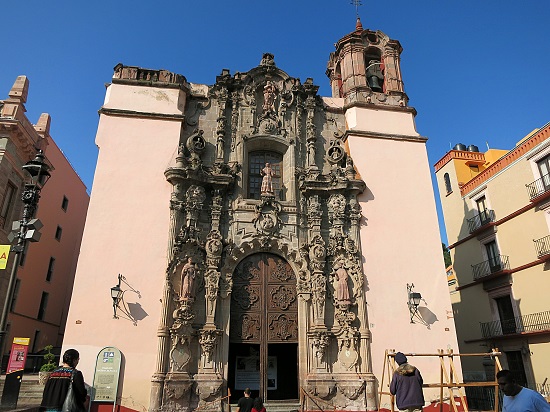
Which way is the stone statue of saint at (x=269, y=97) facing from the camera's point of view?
toward the camera

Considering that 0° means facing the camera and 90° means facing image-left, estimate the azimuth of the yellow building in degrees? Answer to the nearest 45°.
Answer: approximately 45°

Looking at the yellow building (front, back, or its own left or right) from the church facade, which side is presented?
front

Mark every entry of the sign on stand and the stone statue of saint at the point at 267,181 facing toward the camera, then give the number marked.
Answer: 2

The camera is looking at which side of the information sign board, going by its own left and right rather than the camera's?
front

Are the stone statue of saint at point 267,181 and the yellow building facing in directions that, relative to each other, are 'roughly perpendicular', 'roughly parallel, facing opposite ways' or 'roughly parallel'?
roughly perpendicular

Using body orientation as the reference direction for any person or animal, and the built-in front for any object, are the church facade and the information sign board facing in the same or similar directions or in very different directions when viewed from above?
same or similar directions

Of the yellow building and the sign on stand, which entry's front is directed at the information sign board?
the yellow building

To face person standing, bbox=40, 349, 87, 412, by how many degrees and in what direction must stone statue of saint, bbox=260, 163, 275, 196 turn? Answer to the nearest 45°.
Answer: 0° — it already faces them

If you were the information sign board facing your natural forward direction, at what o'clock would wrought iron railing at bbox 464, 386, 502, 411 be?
The wrought iron railing is roughly at 9 o'clock from the information sign board.

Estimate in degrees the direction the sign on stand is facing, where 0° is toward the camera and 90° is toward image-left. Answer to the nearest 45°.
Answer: approximately 0°

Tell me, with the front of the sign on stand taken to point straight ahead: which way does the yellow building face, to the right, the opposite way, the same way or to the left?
to the right

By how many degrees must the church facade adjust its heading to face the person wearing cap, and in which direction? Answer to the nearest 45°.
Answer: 0° — it already faces them
